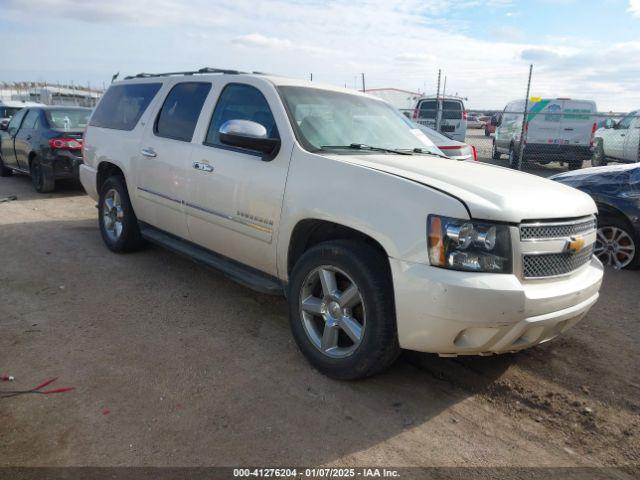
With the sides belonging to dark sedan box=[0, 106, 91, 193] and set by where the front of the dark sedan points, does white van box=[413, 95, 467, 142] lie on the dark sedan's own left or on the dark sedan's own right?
on the dark sedan's own right

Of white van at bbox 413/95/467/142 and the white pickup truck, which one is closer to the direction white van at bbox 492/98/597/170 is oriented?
the white van

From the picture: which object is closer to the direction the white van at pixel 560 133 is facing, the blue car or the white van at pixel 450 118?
the white van

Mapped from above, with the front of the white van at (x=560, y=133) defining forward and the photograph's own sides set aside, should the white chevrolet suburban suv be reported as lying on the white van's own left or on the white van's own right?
on the white van's own left

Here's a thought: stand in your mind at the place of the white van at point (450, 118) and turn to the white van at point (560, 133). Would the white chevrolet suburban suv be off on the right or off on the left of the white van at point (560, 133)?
right

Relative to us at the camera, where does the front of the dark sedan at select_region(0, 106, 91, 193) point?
facing away from the viewer and to the left of the viewer

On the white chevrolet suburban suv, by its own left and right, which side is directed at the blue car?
left

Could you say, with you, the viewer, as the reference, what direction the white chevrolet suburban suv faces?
facing the viewer and to the right of the viewer

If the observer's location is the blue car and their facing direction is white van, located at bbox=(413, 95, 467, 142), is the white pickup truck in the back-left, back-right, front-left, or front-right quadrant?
front-right

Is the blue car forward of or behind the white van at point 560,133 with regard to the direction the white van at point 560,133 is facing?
behind

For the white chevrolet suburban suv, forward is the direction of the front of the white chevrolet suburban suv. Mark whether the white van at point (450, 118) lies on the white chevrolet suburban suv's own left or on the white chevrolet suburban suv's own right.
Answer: on the white chevrolet suburban suv's own left

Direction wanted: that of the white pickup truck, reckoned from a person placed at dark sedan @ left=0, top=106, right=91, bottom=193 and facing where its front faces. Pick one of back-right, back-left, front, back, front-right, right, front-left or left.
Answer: back-right

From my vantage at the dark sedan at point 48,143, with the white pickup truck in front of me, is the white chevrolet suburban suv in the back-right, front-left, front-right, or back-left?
front-right

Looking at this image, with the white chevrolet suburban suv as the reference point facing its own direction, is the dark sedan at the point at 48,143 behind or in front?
behind

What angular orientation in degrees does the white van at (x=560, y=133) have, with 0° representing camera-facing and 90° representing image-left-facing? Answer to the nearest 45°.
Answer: approximately 135°
